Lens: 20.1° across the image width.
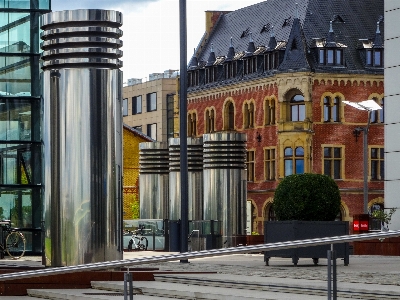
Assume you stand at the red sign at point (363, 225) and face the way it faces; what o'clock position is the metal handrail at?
The metal handrail is roughly at 12 o'clock from the red sign.

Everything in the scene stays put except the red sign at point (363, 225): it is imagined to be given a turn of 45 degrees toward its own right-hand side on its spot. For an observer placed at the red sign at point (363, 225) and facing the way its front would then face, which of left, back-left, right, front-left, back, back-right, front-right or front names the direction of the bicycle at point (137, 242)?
right

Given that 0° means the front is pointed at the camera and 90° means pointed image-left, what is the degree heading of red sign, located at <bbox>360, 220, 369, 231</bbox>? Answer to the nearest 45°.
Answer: approximately 0°

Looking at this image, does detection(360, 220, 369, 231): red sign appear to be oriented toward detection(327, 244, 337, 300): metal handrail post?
yes
